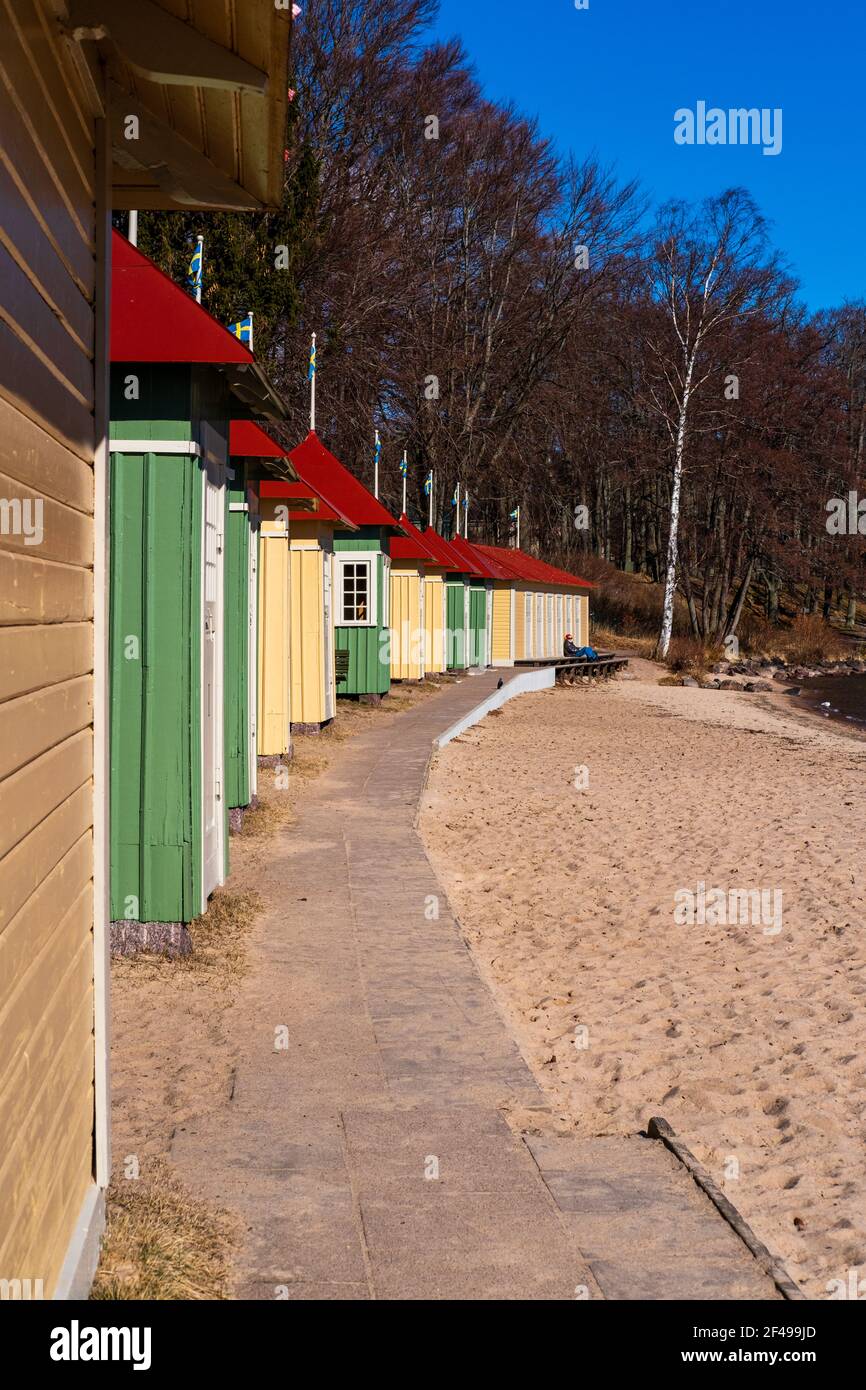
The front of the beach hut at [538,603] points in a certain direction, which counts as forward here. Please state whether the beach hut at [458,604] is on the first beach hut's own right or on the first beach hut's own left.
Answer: on the first beach hut's own right

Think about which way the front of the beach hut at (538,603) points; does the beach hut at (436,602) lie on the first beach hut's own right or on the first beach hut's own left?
on the first beach hut's own right

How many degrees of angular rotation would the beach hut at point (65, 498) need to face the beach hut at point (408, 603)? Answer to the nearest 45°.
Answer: approximately 90° to its left

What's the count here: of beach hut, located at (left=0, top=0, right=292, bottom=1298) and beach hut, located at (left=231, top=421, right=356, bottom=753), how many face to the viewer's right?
2

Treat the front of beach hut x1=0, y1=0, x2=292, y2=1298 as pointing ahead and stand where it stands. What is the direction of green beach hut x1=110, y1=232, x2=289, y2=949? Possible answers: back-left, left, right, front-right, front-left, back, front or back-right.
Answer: left

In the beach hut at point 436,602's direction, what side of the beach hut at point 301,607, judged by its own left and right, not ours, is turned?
left

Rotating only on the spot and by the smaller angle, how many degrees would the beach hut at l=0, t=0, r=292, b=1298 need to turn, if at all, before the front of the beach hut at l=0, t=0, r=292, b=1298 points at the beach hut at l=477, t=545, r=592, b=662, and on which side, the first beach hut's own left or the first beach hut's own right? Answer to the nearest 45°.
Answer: approximately 90° to the first beach hut's own left

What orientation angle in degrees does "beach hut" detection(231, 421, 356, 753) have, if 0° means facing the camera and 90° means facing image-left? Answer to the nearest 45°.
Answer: approximately 270°

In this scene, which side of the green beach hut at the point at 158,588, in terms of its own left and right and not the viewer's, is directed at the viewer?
right

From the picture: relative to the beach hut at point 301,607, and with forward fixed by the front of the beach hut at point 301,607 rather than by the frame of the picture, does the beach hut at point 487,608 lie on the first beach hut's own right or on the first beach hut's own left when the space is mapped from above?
on the first beach hut's own left

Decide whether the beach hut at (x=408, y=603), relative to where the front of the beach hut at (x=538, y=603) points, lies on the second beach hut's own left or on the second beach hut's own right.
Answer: on the second beach hut's own right

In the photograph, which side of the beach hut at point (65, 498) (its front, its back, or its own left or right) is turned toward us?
right

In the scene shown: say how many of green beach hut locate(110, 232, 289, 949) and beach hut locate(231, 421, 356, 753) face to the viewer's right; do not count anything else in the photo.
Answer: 2
